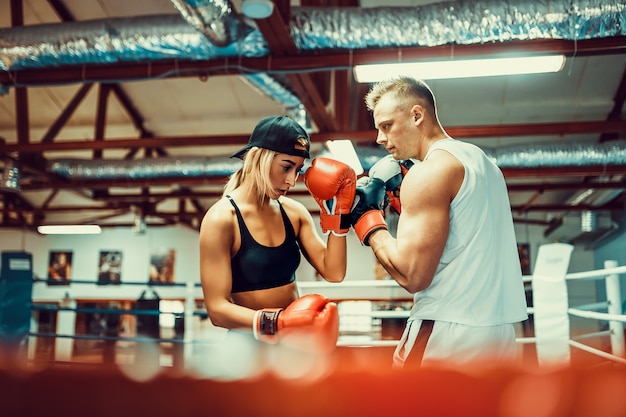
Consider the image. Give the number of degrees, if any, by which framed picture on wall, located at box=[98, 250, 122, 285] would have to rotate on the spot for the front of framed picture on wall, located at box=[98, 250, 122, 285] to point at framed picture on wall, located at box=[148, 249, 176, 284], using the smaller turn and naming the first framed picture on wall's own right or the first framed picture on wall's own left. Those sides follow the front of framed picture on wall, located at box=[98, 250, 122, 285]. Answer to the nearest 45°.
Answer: approximately 45° to the first framed picture on wall's own left

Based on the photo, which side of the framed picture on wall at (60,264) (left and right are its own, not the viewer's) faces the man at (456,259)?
front

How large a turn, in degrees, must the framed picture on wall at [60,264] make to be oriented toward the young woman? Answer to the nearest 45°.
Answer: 0° — it already faces them

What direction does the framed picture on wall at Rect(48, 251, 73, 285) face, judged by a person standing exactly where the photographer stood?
facing the viewer

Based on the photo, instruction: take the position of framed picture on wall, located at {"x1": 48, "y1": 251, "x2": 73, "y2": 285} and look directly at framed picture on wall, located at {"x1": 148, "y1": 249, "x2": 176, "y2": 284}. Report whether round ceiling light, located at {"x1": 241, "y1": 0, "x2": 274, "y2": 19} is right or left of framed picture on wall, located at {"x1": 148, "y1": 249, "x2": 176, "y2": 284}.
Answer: right

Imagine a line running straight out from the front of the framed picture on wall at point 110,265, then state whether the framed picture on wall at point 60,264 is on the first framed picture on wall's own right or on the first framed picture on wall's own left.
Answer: on the first framed picture on wall's own right

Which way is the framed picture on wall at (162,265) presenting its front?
toward the camera

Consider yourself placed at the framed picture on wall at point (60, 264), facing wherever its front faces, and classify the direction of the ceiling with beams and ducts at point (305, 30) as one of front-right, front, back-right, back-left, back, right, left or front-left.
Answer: front

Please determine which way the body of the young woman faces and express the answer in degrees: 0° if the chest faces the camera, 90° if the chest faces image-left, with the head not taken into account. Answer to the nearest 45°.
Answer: approximately 315°

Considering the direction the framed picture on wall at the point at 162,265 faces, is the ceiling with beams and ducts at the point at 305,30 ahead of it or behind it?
ahead

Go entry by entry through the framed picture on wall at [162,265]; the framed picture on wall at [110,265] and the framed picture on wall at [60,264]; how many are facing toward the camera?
3

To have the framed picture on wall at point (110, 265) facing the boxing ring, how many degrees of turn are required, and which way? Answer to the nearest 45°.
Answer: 0° — it already faces it

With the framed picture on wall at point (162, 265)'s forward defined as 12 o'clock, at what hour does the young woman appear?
The young woman is roughly at 12 o'clock from the framed picture on wall.
